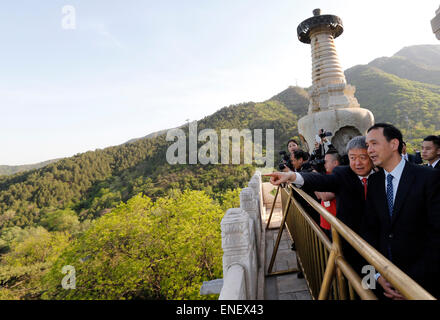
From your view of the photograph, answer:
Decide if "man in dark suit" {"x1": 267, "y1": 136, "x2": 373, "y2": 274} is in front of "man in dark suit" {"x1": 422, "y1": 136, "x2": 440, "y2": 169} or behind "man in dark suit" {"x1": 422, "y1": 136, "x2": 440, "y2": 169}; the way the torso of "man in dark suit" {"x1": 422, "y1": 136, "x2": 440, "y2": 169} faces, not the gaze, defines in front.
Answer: in front

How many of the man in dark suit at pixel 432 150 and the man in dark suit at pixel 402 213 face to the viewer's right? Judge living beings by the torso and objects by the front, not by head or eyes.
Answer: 0

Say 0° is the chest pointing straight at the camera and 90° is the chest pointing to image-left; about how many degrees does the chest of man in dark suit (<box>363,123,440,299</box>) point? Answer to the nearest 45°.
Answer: approximately 45°

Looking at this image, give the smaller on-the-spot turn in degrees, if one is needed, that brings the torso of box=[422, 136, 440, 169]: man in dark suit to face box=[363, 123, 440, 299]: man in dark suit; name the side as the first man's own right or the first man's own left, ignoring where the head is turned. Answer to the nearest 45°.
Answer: approximately 45° to the first man's own left
